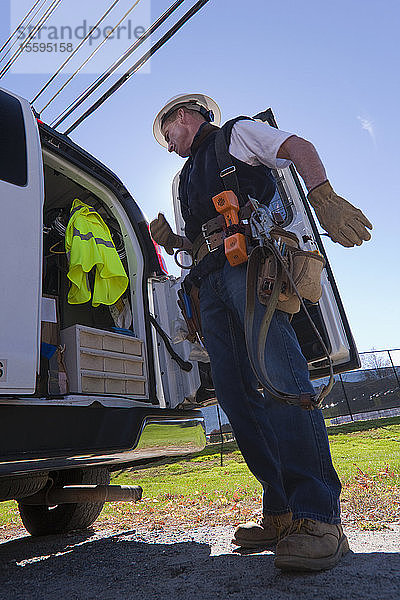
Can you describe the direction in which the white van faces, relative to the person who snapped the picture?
facing away from the viewer and to the left of the viewer

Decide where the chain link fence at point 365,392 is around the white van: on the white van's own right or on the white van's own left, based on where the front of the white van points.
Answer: on the white van's own right
